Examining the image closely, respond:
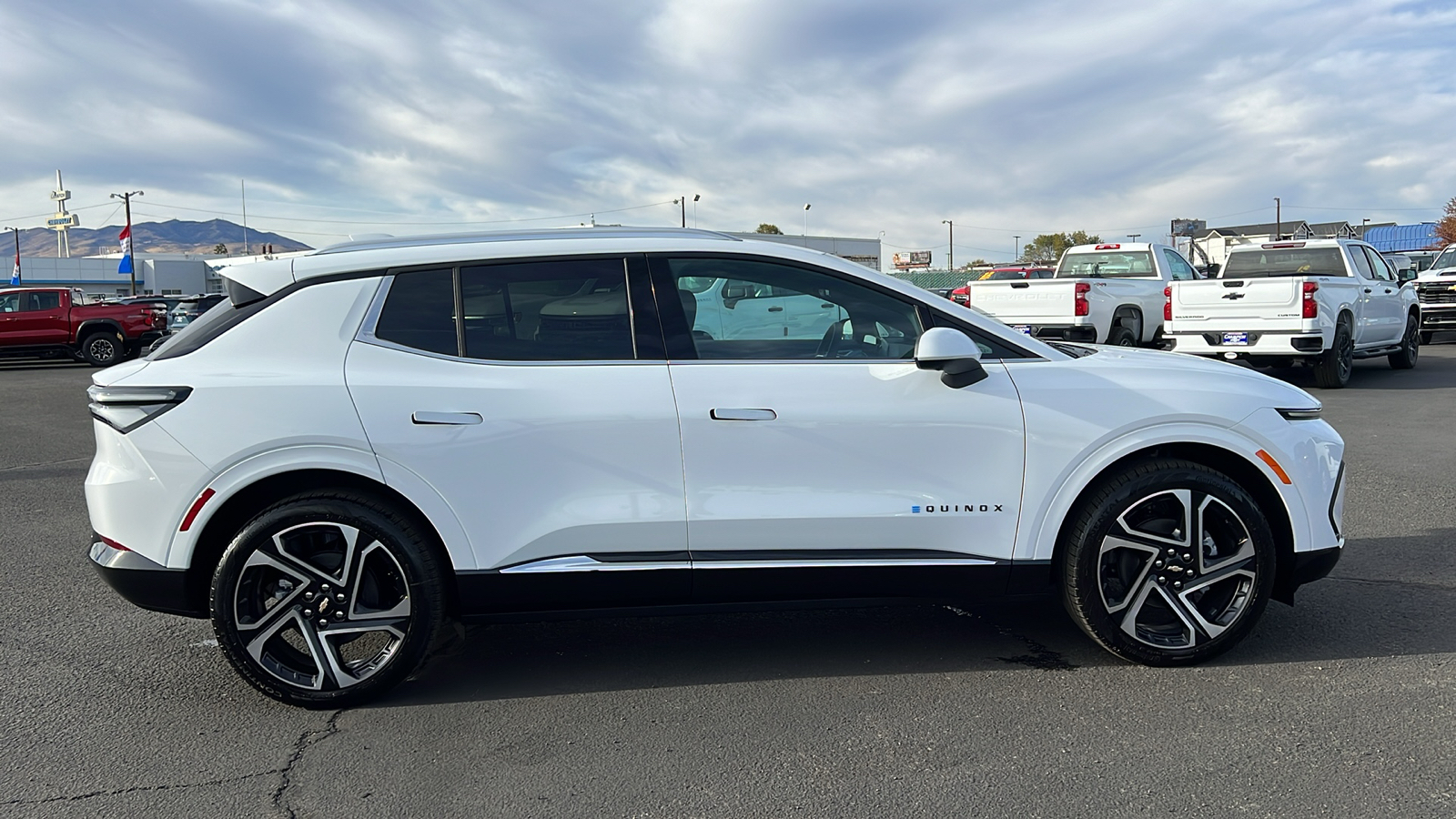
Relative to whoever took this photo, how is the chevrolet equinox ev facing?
facing to the right of the viewer

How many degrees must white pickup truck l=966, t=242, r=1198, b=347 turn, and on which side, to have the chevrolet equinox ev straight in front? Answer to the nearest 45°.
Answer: approximately 135° to its right

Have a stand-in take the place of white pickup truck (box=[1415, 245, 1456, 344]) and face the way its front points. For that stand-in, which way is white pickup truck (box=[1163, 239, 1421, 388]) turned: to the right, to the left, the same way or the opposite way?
the opposite way

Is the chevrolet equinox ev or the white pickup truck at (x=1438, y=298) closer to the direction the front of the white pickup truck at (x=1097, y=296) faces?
the white pickup truck

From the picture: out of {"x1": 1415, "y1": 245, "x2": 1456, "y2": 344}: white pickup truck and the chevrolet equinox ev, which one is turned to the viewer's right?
the chevrolet equinox ev

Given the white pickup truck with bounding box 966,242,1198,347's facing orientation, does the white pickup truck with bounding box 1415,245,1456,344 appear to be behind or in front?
in front

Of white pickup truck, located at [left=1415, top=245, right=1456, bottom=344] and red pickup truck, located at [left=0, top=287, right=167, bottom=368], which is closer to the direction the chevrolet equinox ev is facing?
the white pickup truck

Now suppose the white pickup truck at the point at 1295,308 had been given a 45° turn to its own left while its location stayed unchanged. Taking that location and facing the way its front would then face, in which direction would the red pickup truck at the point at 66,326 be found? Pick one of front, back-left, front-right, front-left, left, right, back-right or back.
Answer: left

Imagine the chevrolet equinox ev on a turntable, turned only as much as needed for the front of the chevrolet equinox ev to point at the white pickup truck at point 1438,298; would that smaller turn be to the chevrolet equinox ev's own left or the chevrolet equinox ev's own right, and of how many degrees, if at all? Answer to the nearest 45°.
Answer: approximately 45° to the chevrolet equinox ev's own left

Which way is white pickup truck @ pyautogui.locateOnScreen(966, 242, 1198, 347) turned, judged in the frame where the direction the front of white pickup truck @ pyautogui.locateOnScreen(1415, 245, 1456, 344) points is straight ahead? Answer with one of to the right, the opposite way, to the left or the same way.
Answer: the opposite way

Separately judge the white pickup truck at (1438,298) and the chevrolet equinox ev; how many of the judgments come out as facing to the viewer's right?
1

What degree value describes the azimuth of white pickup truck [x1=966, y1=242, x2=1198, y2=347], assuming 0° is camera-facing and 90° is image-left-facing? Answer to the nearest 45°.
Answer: approximately 225°

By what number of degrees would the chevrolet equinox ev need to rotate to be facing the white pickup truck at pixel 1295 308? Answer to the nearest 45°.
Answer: approximately 45° to its left

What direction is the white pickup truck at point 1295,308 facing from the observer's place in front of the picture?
facing away from the viewer and to the right of the viewer
